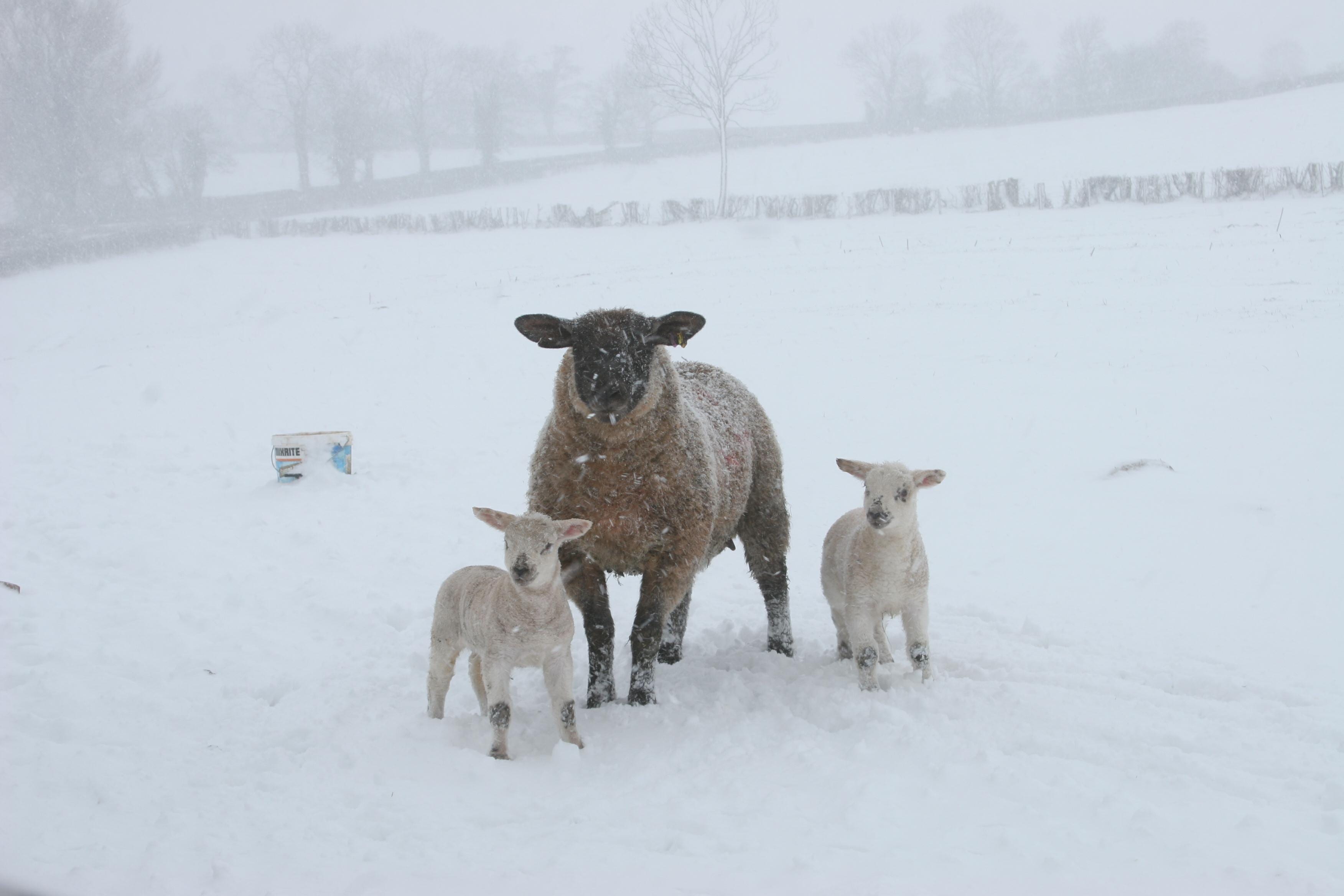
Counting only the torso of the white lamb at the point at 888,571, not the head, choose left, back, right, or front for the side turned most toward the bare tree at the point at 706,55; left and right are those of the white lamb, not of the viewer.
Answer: back

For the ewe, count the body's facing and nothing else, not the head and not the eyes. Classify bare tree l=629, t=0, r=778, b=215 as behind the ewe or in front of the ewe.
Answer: behind

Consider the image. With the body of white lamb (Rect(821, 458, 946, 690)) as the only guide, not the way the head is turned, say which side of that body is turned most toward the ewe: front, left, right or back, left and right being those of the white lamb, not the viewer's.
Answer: right

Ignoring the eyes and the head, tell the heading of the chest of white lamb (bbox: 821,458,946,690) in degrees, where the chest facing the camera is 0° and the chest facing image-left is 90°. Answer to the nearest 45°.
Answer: approximately 0°

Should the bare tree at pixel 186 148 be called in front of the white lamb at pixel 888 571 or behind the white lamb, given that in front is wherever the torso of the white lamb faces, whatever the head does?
behind

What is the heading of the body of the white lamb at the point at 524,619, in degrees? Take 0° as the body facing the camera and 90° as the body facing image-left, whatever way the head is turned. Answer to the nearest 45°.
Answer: approximately 315°
